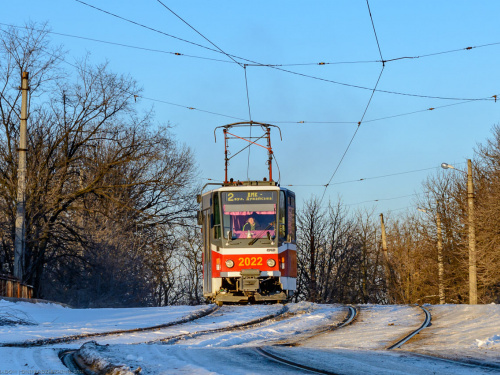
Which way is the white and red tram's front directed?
toward the camera

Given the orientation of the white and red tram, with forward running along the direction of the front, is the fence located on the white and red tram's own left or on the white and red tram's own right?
on the white and red tram's own right

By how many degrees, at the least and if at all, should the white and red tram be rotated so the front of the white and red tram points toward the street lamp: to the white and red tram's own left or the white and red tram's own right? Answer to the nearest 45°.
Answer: approximately 135° to the white and red tram's own left
